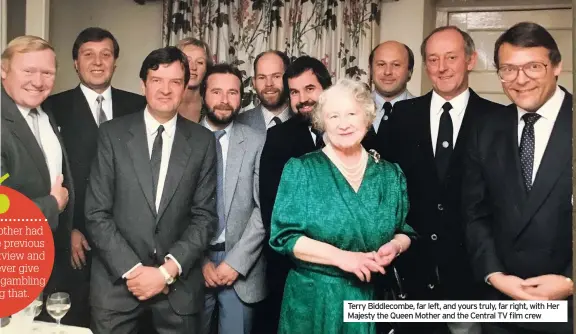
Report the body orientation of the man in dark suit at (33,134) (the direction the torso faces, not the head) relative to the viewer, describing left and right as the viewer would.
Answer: facing the viewer and to the right of the viewer

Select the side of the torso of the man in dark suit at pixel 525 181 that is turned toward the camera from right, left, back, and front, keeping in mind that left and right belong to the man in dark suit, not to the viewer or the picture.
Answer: front

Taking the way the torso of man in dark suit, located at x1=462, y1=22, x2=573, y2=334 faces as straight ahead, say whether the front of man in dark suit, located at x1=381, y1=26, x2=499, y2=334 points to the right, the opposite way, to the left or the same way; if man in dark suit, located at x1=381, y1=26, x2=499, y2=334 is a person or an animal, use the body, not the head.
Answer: the same way

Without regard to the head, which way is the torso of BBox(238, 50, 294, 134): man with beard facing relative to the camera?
toward the camera

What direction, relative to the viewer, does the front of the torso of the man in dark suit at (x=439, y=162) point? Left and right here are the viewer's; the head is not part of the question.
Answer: facing the viewer

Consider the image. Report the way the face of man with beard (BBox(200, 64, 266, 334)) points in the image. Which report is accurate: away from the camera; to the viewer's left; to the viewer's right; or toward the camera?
toward the camera

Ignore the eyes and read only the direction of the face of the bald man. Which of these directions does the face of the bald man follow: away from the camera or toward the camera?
toward the camera

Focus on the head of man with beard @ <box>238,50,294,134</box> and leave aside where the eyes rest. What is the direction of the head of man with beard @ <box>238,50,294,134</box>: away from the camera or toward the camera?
toward the camera
